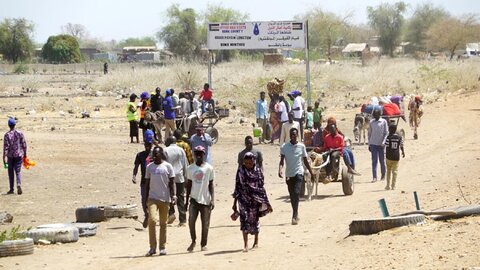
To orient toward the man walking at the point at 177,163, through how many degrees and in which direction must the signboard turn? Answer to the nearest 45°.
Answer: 0° — it already faces them

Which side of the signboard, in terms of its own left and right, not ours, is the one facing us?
front

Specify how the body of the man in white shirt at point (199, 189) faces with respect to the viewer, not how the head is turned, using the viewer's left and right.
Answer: facing the viewer

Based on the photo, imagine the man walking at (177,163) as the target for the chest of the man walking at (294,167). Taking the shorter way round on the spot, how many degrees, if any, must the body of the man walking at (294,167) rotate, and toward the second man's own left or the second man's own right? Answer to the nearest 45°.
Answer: approximately 90° to the second man's own right

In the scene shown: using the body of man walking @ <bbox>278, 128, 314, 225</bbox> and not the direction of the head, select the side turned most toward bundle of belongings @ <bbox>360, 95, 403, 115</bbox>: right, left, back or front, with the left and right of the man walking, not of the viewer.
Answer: back

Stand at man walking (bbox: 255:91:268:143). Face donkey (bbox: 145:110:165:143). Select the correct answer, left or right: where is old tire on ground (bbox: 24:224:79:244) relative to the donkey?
left

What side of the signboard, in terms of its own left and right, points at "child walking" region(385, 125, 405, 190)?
front

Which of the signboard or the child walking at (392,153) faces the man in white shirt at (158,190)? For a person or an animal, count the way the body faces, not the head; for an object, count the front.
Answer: the signboard

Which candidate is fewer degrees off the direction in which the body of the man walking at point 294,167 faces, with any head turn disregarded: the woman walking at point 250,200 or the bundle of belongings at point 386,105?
the woman walking

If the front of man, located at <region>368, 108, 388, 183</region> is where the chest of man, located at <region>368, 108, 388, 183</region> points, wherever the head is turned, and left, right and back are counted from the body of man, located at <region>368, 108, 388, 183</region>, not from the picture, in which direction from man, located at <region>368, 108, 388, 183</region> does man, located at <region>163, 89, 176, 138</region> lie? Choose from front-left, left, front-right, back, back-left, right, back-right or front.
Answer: back-right

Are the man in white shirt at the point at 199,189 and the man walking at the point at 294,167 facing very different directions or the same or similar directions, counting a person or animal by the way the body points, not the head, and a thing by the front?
same or similar directions

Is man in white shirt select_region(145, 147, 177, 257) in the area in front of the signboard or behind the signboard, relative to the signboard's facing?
in front

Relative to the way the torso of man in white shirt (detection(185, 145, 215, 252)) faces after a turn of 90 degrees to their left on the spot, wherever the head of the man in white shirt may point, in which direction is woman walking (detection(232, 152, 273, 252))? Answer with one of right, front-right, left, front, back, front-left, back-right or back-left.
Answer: front
